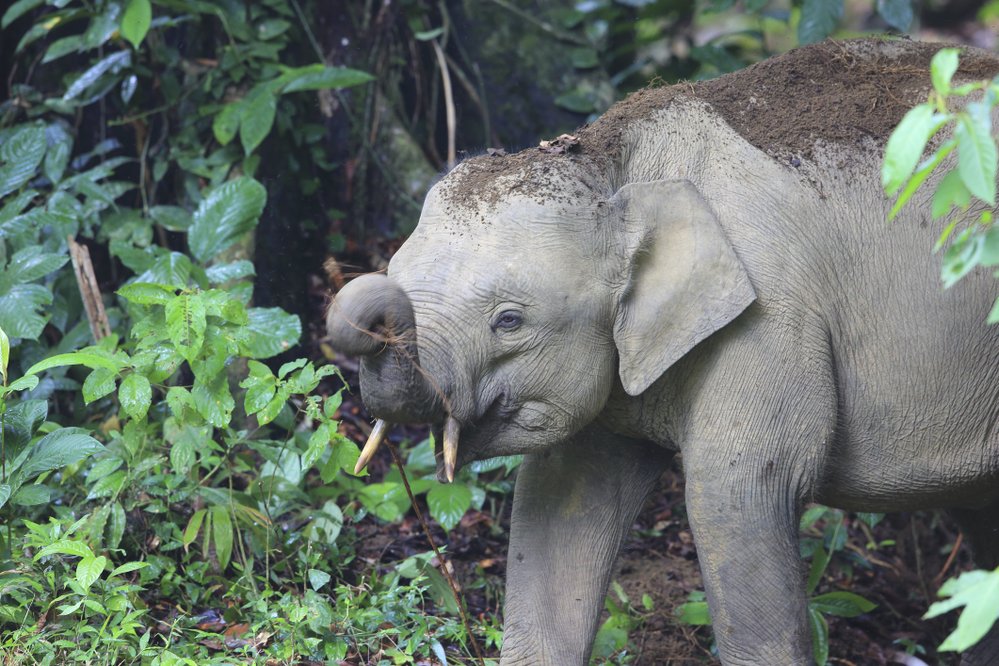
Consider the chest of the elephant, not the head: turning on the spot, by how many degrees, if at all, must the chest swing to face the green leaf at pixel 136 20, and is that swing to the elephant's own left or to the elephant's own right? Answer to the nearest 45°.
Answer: approximately 45° to the elephant's own right

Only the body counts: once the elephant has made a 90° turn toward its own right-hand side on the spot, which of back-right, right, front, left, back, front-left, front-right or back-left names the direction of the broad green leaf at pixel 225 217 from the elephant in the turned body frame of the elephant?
front-left

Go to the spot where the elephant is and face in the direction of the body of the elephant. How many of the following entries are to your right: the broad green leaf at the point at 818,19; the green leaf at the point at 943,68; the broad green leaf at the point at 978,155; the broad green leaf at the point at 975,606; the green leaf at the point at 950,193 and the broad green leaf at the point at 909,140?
1

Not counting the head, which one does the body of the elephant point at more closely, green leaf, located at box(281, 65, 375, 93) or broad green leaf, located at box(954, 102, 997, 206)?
the green leaf

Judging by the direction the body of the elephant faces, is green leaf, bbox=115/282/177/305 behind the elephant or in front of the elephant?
in front

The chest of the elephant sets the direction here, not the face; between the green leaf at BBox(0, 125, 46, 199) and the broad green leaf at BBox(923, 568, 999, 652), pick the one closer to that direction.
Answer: the green leaf

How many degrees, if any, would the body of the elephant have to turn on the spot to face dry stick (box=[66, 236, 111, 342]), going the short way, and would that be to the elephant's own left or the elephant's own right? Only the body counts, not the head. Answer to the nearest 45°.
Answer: approximately 45° to the elephant's own right

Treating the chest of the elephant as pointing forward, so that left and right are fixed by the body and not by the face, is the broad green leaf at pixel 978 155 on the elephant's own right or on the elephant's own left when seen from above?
on the elephant's own left

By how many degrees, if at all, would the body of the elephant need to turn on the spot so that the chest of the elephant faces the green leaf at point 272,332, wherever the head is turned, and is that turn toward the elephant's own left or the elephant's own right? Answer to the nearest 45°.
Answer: approximately 45° to the elephant's own right

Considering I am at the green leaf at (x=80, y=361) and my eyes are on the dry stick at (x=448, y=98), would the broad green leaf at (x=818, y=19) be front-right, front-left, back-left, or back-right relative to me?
front-right

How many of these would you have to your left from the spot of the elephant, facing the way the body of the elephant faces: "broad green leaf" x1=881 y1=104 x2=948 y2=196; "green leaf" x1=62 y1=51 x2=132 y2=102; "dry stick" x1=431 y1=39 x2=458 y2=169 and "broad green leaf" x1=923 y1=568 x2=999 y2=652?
2

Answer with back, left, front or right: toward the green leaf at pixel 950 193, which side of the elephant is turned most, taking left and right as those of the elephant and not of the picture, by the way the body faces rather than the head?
left

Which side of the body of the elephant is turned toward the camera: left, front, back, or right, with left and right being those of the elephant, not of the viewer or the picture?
left

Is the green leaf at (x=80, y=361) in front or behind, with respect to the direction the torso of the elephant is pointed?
in front

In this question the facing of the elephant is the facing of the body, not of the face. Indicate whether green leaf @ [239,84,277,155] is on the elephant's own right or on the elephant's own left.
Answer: on the elephant's own right
